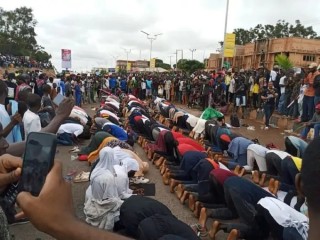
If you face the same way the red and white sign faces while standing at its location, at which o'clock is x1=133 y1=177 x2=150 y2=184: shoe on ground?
The shoe on ground is roughly at 12 o'clock from the red and white sign.

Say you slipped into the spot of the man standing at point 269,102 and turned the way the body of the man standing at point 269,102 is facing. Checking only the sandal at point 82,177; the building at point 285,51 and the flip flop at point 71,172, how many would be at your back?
1

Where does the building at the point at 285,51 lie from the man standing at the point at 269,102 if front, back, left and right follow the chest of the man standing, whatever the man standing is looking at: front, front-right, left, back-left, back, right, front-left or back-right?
back

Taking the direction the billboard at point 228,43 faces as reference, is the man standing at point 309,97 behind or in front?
in front

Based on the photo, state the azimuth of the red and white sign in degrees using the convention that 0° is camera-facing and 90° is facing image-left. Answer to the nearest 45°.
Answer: approximately 0°

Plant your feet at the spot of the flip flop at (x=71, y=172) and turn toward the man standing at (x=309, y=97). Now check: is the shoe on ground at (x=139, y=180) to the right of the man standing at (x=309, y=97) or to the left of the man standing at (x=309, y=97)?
right

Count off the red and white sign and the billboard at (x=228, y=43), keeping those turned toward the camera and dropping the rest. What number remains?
2

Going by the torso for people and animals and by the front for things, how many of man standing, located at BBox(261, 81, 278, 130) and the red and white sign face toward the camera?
2

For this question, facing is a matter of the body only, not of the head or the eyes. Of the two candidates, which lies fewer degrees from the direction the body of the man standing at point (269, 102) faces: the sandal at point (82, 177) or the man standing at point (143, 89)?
the sandal

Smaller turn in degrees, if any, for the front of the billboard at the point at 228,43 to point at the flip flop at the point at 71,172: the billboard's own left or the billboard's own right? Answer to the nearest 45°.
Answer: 0° — it already faces it
